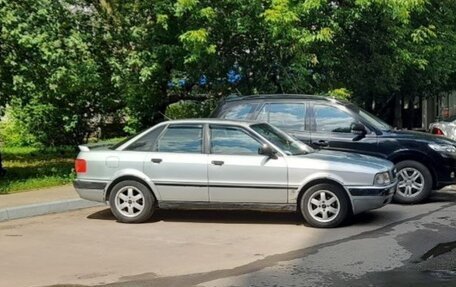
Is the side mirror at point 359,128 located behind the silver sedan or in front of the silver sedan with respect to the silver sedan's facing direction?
in front

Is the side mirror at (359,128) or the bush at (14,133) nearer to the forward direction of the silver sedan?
the side mirror

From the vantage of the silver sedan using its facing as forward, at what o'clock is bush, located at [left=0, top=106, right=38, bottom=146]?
The bush is roughly at 8 o'clock from the silver sedan.

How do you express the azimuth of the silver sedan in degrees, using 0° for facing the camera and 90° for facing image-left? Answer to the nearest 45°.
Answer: approximately 270°
